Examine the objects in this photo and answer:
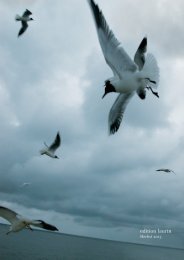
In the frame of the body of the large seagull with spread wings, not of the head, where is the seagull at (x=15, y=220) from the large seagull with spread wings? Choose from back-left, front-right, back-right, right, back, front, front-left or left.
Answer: front-right

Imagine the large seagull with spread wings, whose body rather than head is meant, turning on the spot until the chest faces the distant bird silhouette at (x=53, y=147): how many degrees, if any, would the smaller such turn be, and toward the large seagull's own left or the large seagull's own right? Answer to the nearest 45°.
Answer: approximately 90° to the large seagull's own right

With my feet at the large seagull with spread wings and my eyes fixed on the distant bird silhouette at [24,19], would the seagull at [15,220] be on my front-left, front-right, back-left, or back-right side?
front-left

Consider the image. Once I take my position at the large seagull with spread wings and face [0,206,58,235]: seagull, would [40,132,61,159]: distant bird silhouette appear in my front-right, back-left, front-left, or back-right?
front-right

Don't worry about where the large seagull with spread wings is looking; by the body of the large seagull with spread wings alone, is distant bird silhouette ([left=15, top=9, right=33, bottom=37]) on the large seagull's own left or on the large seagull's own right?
on the large seagull's own right
